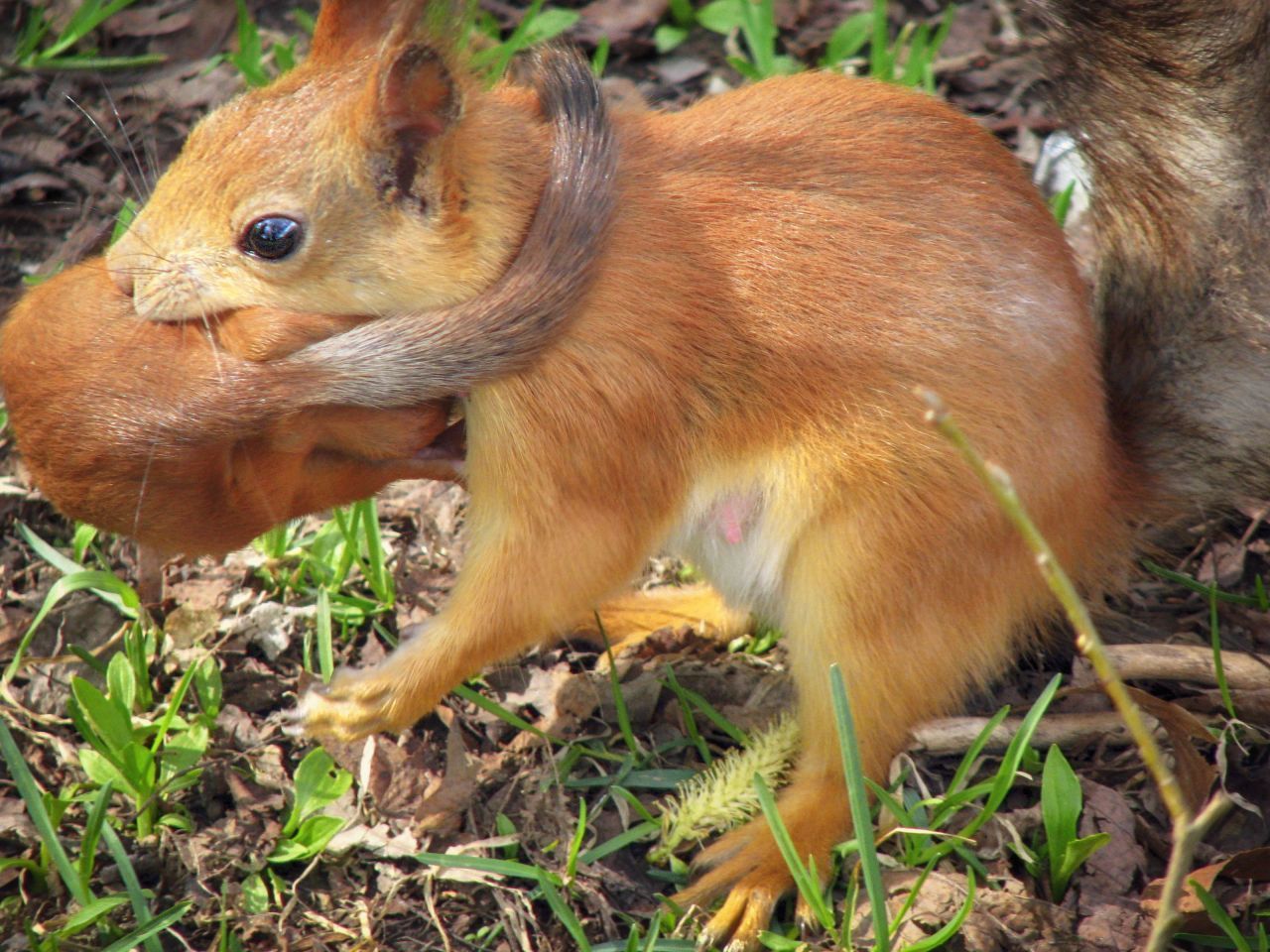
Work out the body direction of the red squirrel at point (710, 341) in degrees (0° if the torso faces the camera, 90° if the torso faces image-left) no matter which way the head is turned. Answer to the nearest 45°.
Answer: approximately 90°

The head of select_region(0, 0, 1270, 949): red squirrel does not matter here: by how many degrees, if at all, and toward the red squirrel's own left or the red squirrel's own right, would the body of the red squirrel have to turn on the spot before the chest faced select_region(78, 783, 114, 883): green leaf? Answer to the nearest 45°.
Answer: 0° — it already faces it

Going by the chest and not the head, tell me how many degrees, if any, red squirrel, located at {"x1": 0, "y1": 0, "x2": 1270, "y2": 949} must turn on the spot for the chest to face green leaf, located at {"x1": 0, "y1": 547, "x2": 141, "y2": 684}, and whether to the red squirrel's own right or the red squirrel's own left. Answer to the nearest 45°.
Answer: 0° — it already faces it

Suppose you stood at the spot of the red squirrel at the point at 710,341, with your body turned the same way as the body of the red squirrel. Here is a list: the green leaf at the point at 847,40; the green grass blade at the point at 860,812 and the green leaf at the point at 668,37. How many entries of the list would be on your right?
2

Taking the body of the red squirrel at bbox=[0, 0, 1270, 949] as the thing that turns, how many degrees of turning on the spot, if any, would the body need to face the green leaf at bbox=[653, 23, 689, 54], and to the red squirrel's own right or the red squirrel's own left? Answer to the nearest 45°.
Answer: approximately 90° to the red squirrel's own right

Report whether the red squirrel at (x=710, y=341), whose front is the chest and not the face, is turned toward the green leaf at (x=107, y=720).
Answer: yes

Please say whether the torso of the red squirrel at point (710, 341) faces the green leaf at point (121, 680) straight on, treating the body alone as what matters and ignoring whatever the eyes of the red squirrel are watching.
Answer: yes

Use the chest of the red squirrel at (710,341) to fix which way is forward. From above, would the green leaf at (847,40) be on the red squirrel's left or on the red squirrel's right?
on the red squirrel's right

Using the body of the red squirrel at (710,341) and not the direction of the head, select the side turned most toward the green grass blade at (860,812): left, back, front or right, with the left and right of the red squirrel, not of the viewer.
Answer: left

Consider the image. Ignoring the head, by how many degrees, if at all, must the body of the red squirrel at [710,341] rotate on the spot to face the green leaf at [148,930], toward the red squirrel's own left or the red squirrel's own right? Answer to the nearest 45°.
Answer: approximately 45° to the red squirrel's own left
